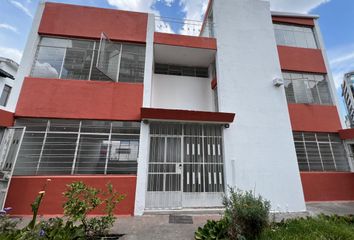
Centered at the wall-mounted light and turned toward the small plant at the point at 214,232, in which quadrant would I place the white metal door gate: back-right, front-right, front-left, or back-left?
front-right

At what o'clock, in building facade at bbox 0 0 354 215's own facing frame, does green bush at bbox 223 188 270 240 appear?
The green bush is roughly at 11 o'clock from the building facade.

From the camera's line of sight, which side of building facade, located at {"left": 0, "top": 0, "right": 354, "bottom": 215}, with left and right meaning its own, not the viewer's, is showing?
front

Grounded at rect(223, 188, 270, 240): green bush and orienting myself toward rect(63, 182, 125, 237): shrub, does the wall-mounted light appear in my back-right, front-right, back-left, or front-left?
back-right
